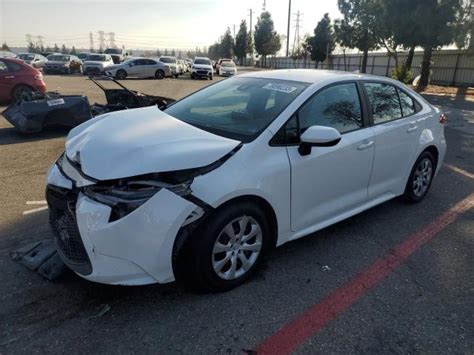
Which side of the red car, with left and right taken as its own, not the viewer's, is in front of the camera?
left

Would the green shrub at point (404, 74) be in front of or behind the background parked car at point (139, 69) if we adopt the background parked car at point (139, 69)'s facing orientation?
behind

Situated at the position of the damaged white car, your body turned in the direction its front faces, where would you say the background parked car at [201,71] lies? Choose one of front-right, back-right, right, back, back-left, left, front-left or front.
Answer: back-right

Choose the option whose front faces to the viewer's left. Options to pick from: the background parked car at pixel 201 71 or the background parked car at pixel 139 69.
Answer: the background parked car at pixel 139 69

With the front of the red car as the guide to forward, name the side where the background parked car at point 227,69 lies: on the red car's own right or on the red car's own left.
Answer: on the red car's own right

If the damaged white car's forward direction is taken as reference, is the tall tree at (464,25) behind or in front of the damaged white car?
behind

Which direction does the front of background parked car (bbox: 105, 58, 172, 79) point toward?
to the viewer's left

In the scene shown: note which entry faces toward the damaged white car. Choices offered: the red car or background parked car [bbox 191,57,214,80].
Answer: the background parked car

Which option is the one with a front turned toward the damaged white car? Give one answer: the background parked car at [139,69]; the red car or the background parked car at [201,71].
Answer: the background parked car at [201,71]
